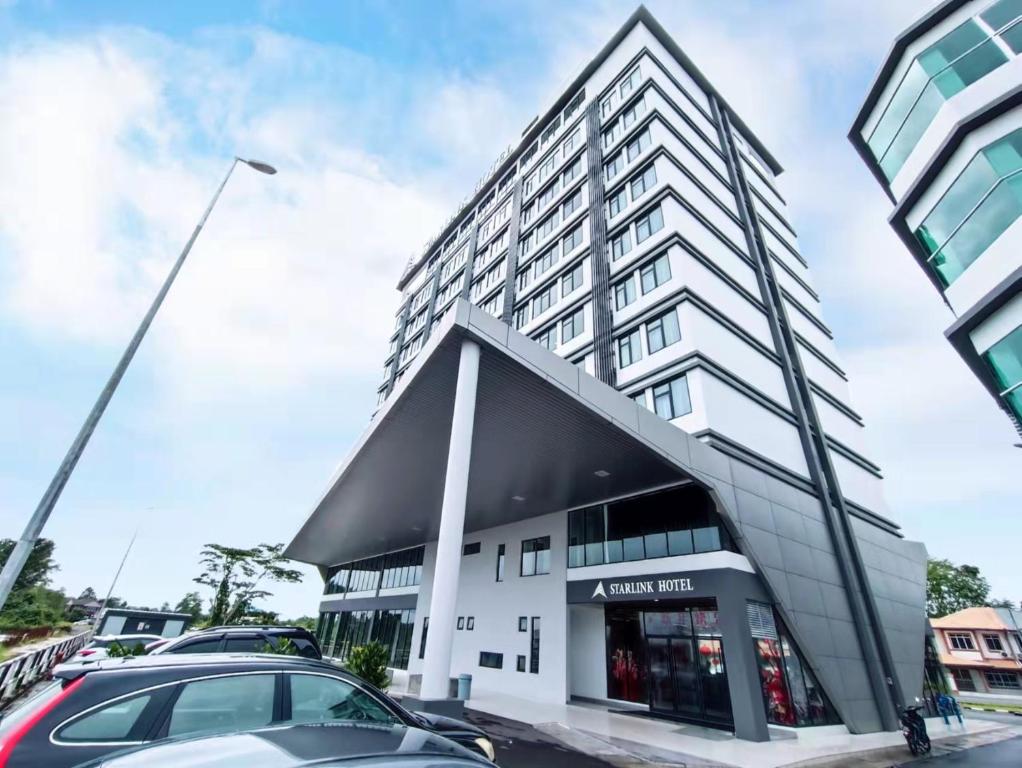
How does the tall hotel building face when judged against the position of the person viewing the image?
facing the viewer and to the left of the viewer

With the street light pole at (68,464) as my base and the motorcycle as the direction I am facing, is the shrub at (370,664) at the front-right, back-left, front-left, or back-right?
front-left

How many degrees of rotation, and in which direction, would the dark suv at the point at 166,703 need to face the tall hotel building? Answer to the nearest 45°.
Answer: approximately 45° to its left

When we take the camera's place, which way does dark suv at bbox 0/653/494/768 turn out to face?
facing to the right of the viewer

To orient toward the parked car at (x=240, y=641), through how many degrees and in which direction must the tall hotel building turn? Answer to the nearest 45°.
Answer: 0° — it already faces it

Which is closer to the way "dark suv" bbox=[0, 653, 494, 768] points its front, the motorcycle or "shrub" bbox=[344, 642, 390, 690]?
the motorcycle

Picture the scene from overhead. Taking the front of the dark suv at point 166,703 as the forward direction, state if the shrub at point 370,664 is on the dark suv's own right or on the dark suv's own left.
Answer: on the dark suv's own left
